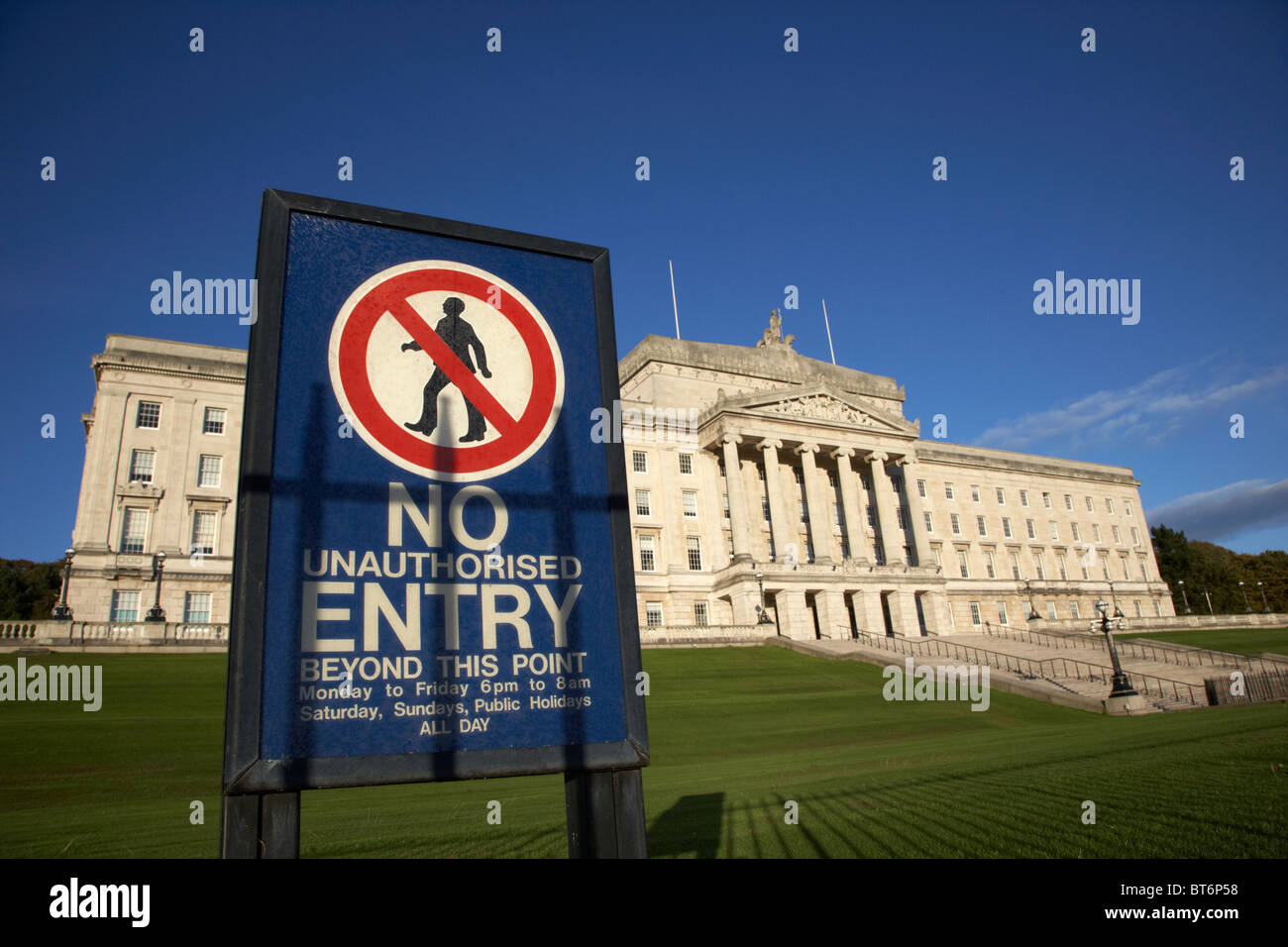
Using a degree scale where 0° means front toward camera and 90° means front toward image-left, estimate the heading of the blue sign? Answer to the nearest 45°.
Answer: approximately 0°

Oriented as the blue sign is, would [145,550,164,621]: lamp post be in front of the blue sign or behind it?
behind
